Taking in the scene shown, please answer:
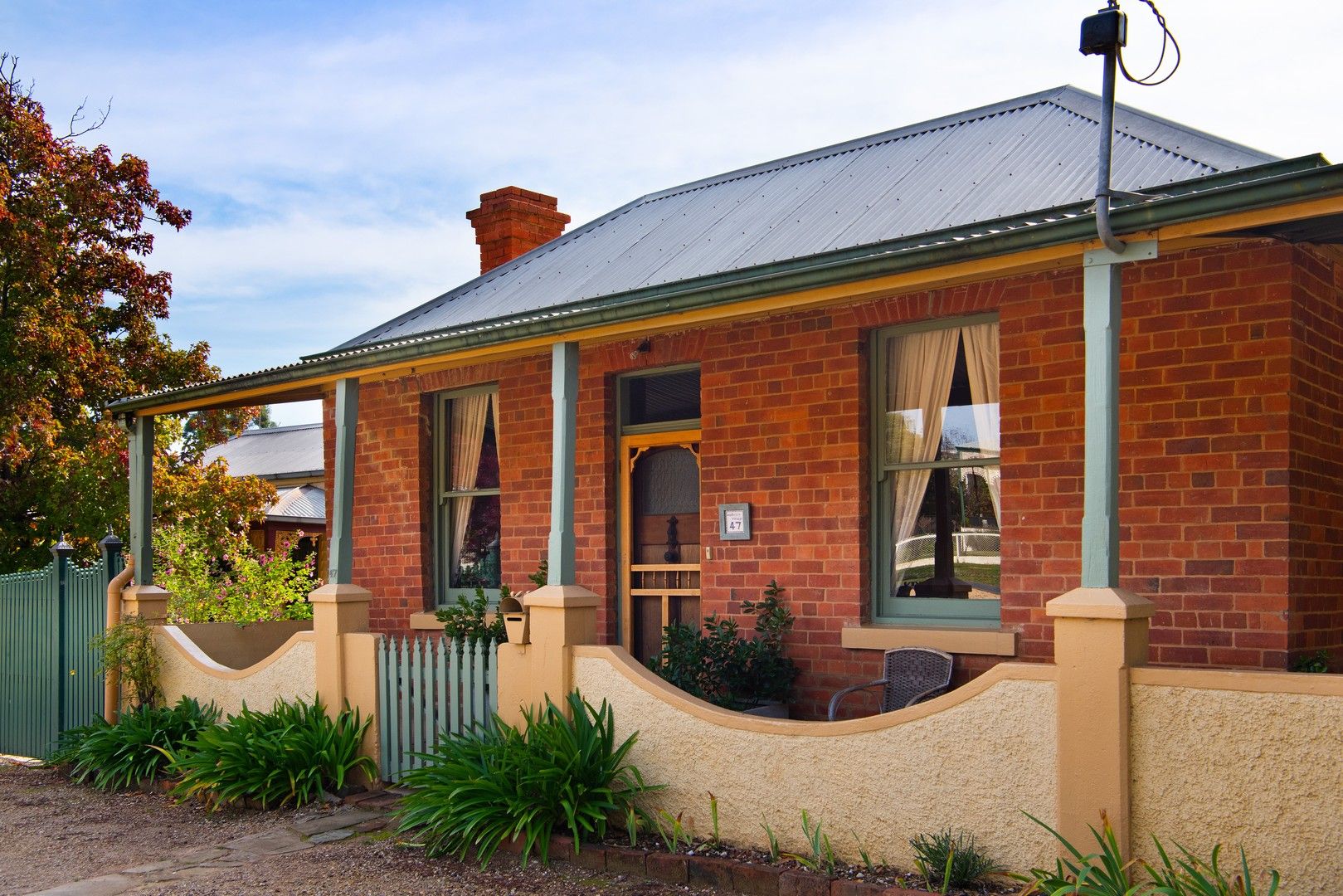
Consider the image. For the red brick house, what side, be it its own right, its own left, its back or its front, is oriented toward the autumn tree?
right

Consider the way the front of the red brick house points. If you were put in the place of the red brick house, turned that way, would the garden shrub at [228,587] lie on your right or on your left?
on your right

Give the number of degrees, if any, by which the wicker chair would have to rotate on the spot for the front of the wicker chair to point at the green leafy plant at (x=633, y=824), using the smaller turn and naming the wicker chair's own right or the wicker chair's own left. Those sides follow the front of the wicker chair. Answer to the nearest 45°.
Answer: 0° — it already faces it

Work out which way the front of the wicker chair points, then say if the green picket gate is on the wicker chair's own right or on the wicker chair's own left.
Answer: on the wicker chair's own right

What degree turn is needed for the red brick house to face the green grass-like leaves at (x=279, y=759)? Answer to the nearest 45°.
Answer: approximately 45° to its right

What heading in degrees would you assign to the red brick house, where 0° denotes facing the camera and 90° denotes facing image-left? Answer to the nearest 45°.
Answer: approximately 45°

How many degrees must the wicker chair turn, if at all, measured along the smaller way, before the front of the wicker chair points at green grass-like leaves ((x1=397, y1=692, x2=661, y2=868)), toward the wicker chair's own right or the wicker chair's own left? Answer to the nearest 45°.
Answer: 0° — it already faces it

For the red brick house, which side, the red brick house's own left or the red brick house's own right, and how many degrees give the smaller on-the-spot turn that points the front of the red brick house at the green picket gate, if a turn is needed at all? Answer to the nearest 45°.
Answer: approximately 45° to the red brick house's own right
